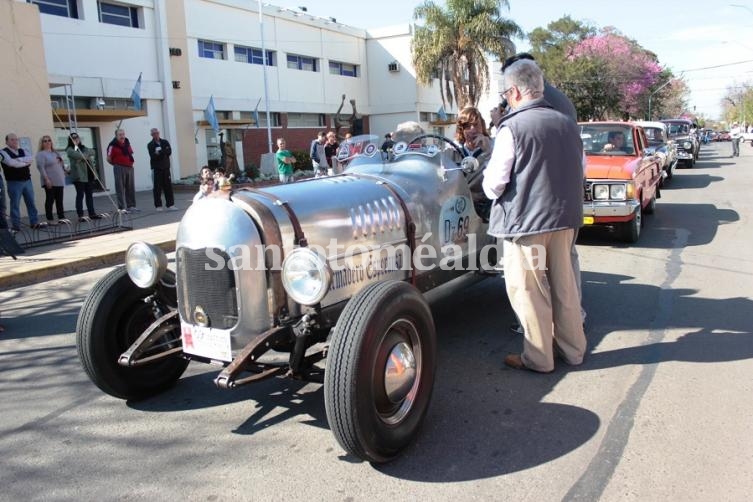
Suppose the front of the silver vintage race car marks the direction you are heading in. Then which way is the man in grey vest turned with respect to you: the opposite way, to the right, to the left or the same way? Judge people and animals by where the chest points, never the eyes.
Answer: to the right

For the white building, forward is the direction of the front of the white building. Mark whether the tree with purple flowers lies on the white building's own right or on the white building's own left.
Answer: on the white building's own left

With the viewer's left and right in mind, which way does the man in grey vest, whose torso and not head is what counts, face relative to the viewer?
facing away from the viewer and to the left of the viewer

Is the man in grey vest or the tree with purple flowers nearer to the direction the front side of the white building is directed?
the man in grey vest

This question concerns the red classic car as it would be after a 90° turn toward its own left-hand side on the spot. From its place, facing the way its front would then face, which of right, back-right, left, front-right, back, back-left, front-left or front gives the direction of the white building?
back-left

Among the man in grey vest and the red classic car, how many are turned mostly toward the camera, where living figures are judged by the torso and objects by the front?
1

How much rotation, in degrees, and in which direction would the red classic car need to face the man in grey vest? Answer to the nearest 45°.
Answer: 0° — it already faces them

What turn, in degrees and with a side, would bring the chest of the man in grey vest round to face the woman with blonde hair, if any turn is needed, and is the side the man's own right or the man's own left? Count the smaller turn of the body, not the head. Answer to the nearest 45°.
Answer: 0° — they already face them

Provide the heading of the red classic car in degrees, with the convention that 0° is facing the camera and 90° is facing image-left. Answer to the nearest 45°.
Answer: approximately 0°

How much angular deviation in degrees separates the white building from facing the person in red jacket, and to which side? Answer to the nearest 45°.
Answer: approximately 45° to its right

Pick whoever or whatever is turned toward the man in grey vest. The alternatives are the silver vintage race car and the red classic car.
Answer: the red classic car
